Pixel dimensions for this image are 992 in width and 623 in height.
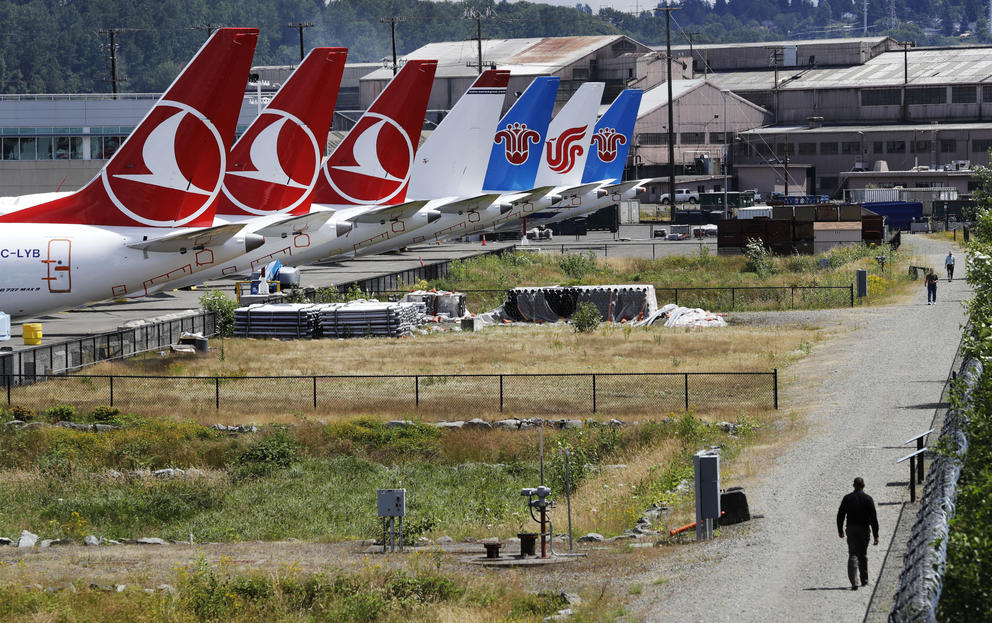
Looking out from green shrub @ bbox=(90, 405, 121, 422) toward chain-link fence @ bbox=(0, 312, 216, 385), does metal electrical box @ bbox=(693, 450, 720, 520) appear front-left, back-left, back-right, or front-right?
back-right

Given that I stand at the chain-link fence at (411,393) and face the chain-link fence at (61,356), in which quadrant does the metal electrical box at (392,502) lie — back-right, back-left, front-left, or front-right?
back-left

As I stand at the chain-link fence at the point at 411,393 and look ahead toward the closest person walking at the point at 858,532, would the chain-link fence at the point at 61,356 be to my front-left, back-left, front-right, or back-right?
back-right

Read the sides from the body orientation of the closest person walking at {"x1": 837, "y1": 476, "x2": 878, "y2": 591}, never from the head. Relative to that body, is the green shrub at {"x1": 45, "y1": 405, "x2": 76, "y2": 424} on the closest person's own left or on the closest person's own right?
on the closest person's own left

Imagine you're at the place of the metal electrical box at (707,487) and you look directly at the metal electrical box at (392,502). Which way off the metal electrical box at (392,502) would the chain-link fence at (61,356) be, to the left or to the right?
right

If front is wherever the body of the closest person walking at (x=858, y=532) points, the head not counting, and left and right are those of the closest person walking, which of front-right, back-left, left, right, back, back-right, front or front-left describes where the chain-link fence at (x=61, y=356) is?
front-left

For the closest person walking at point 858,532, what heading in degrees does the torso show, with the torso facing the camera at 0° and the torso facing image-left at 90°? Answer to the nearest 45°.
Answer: approximately 180°

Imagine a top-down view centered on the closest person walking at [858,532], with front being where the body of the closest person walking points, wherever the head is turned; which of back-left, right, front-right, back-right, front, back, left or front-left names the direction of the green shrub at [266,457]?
front-left

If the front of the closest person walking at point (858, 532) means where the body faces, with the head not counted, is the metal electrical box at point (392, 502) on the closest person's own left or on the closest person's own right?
on the closest person's own left
